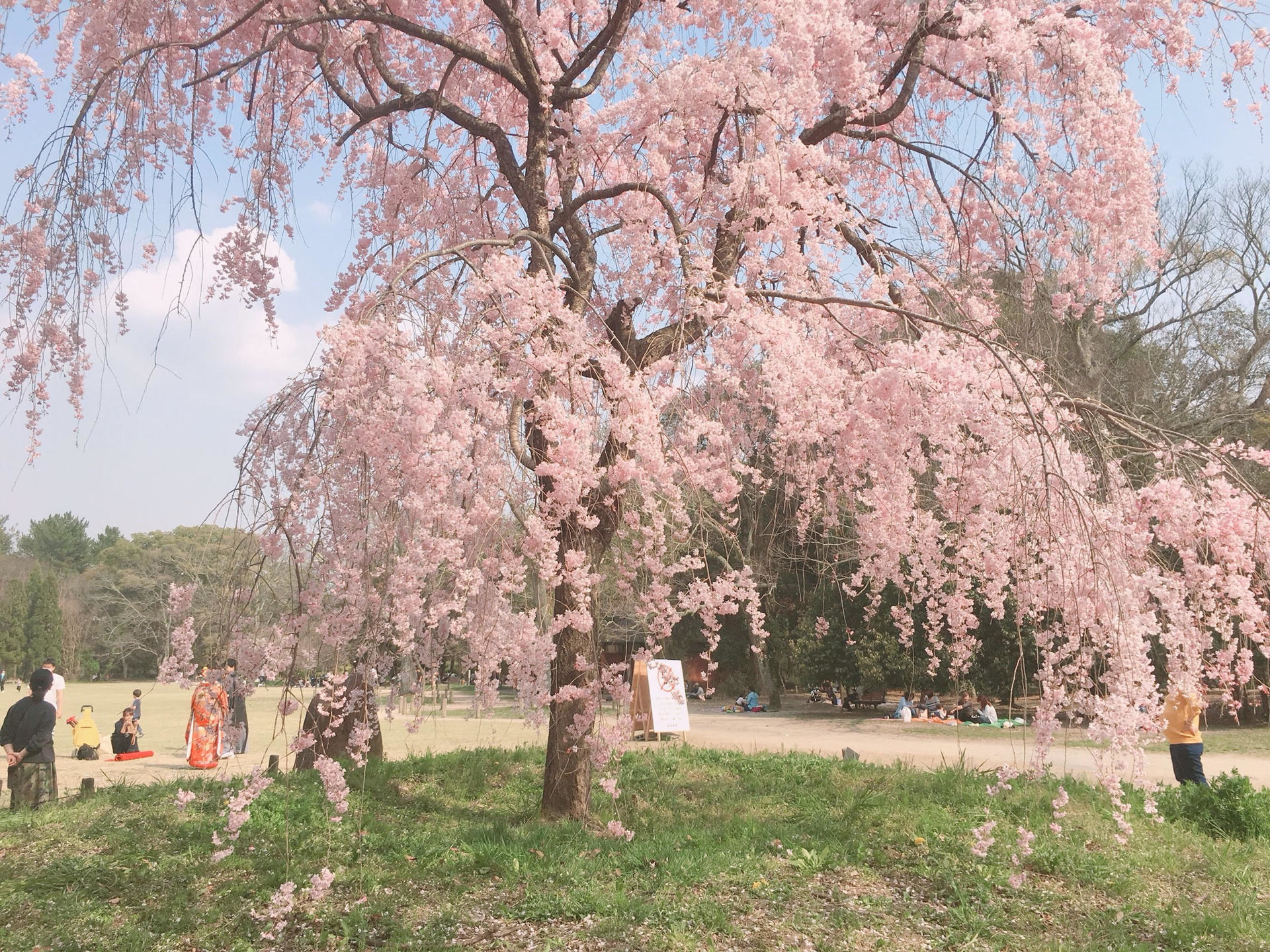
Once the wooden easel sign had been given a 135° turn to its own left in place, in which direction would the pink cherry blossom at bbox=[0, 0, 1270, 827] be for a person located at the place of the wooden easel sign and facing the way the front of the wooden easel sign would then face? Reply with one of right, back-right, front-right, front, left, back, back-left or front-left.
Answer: back

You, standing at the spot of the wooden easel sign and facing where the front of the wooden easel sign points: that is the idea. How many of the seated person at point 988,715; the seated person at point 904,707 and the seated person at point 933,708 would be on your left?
3

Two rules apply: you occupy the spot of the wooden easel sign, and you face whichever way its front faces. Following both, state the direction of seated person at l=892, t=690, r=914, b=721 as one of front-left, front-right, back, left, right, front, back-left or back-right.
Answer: left

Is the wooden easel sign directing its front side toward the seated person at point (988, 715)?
no

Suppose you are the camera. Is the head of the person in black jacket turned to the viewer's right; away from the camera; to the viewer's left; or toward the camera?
away from the camera

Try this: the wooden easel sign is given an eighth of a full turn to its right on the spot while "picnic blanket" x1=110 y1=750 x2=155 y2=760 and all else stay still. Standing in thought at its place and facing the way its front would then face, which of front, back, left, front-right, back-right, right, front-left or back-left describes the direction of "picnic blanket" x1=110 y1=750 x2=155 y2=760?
right

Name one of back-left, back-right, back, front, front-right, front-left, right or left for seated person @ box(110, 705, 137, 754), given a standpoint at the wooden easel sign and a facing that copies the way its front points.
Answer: back-right

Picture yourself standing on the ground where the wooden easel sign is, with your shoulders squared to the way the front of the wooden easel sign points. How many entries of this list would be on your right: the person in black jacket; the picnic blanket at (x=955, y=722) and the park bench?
1

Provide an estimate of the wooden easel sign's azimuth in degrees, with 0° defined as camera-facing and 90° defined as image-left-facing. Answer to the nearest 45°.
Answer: approximately 315°

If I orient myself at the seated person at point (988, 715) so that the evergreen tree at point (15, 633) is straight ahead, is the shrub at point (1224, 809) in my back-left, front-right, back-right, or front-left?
back-left

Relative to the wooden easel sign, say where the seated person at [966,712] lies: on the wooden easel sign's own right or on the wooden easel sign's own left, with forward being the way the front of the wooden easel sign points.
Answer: on the wooden easel sign's own left

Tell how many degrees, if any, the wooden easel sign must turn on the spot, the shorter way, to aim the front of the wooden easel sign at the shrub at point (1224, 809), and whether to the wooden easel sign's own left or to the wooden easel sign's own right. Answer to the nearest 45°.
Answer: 0° — it already faces it

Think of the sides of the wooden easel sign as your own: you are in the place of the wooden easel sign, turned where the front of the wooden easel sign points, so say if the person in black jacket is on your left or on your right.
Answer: on your right

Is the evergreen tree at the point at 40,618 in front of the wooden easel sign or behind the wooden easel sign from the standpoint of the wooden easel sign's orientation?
behind

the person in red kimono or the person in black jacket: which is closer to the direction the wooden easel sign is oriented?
the person in black jacket
